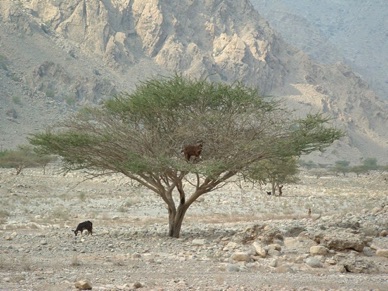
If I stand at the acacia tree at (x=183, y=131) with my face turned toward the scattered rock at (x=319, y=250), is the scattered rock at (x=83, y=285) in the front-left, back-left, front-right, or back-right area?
front-right

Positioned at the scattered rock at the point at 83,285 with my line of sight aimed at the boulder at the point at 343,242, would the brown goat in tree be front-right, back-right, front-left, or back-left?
front-left

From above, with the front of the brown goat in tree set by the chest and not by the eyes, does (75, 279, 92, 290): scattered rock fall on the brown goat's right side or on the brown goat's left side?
on the brown goat's right side

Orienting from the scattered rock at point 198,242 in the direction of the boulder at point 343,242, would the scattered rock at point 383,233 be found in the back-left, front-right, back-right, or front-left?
front-left

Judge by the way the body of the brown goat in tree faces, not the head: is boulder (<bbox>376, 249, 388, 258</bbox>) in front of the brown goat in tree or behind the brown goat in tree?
in front
